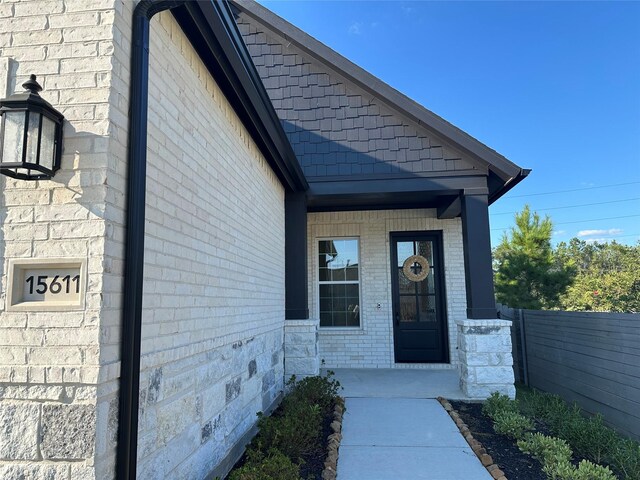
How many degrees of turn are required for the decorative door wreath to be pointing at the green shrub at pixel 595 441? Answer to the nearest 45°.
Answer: approximately 45° to its left

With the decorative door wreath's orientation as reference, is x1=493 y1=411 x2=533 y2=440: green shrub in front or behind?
in front

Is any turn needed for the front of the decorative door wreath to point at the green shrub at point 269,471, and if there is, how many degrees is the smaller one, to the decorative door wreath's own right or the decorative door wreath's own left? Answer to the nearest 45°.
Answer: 0° — it already faces it

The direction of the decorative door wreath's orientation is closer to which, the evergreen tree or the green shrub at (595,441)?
the green shrub

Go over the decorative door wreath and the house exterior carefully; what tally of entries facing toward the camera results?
2

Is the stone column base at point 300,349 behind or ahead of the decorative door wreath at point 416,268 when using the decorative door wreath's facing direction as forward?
ahead

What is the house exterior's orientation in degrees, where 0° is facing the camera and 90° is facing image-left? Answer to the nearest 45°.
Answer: approximately 0°

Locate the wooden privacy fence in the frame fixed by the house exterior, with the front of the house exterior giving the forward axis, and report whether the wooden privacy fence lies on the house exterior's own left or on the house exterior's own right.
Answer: on the house exterior's own left

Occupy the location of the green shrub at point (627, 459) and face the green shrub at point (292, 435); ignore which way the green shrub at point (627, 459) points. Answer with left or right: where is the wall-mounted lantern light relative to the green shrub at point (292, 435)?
left

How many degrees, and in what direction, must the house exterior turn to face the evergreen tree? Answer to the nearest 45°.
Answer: approximately 135° to its left
